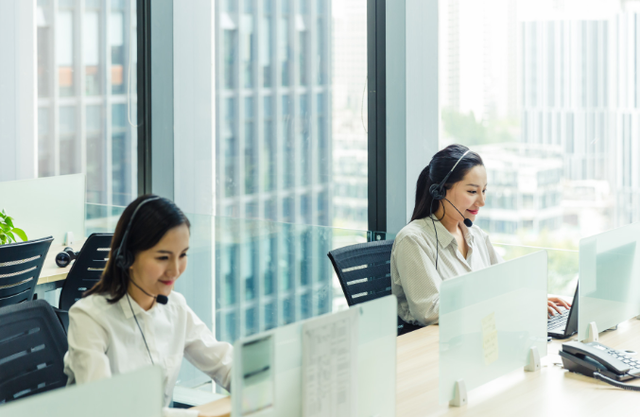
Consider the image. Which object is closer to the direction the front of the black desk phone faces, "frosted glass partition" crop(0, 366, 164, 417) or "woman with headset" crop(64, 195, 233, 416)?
the frosted glass partition

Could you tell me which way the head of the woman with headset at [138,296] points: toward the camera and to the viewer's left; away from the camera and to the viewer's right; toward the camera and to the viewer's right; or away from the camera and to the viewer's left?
toward the camera and to the viewer's right

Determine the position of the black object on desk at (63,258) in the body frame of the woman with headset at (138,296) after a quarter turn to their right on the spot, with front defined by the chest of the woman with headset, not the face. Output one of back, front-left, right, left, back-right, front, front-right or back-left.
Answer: back-right

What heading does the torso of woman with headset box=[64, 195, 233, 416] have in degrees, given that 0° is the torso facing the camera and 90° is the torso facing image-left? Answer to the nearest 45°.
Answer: approximately 315°

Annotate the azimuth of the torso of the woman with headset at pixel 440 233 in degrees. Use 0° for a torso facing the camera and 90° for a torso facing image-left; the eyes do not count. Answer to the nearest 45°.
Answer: approximately 315°

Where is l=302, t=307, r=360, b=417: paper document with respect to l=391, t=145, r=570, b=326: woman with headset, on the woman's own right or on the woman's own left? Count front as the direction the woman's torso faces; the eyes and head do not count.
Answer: on the woman's own right

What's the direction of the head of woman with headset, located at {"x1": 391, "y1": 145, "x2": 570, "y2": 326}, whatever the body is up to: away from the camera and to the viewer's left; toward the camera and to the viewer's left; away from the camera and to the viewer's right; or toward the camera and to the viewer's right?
toward the camera and to the viewer's right
